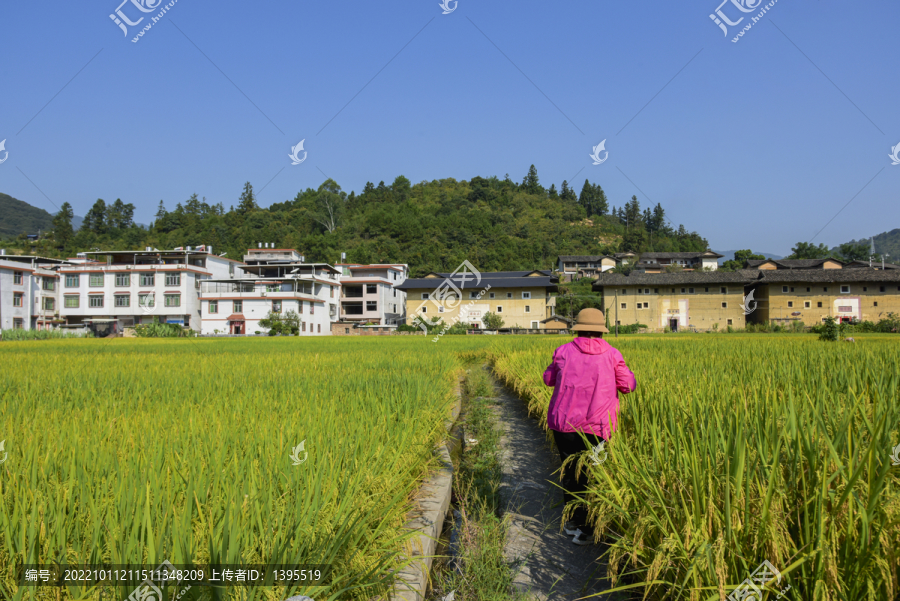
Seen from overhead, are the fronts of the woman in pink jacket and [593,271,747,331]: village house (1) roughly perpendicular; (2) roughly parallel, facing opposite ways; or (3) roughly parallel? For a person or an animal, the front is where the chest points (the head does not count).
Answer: roughly parallel, facing opposite ways

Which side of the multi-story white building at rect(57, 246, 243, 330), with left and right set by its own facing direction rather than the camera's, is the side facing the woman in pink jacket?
front

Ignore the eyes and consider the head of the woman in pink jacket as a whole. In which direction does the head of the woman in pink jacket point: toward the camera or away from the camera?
away from the camera

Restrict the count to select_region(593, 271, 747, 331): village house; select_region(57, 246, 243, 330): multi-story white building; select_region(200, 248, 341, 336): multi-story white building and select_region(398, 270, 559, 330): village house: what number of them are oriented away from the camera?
0

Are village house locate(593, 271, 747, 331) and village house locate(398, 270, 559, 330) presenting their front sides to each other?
no

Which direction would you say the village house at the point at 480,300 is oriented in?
toward the camera

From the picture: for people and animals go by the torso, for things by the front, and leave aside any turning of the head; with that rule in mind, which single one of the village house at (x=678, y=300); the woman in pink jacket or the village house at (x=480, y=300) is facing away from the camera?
the woman in pink jacket

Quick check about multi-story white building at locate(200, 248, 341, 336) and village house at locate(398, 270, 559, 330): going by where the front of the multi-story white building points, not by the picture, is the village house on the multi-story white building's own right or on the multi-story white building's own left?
on the multi-story white building's own left

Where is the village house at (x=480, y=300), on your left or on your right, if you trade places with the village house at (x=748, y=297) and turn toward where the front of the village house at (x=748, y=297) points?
on your right

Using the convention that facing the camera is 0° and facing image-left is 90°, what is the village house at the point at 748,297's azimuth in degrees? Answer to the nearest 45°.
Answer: approximately 0°

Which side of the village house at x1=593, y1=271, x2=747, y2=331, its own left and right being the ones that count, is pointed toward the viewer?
front

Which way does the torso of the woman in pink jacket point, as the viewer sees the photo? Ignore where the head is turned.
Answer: away from the camera

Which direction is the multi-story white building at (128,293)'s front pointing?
toward the camera

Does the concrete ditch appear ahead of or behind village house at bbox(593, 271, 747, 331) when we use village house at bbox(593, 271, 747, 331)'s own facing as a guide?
ahead

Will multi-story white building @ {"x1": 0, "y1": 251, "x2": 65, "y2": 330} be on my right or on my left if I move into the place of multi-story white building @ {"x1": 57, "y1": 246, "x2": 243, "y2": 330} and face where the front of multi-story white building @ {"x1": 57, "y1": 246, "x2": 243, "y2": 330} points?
on my right

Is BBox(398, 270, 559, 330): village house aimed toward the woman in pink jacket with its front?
yes

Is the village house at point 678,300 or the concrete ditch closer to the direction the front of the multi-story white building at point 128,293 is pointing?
the concrete ditch

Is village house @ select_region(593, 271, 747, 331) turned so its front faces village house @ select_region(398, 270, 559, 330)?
no

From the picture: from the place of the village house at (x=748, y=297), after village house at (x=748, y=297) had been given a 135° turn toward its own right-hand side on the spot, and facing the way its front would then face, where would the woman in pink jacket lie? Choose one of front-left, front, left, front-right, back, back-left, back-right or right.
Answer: back-left
